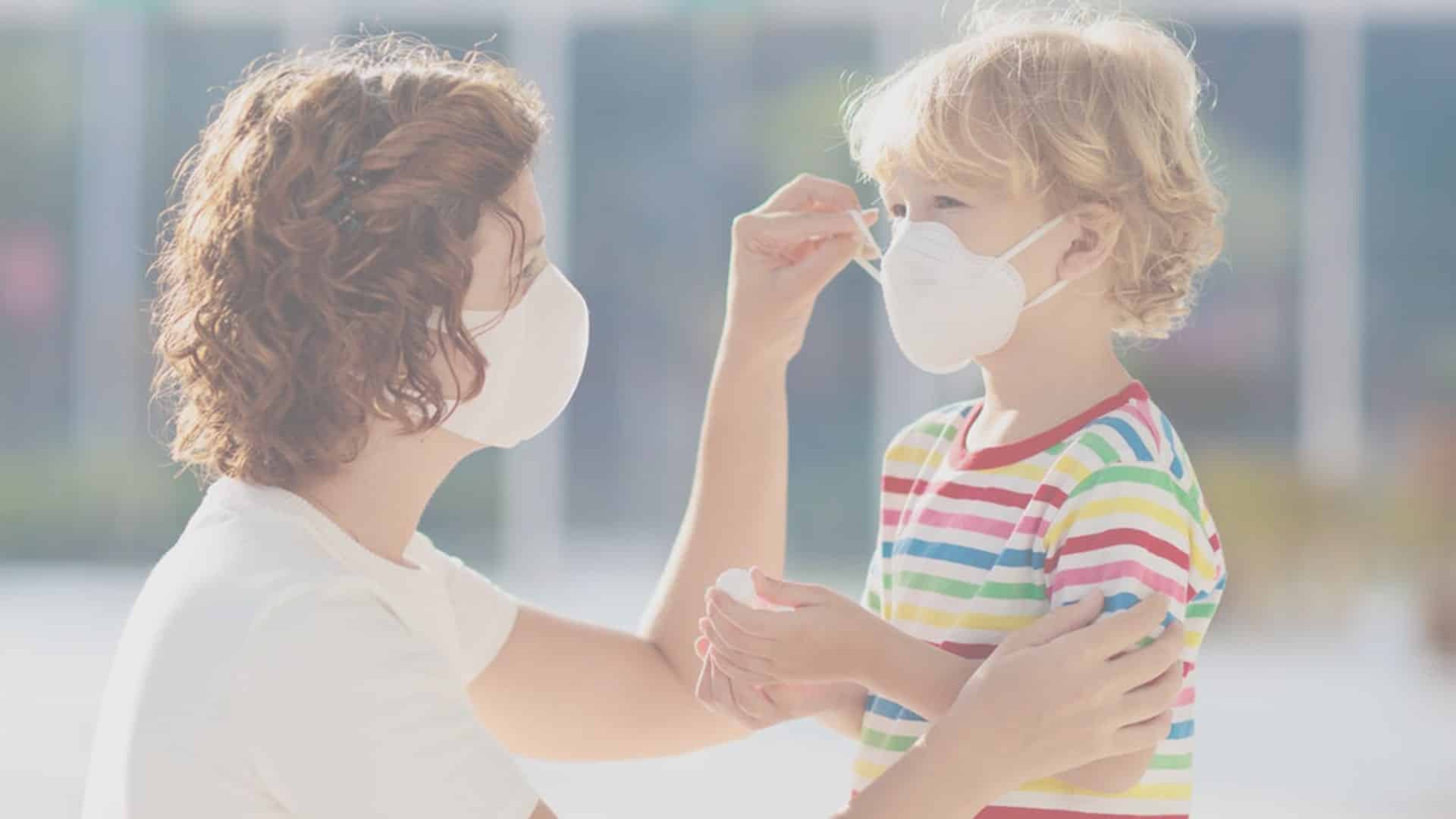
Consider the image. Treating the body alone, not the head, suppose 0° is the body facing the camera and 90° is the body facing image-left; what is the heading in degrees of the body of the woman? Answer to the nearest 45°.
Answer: approximately 270°

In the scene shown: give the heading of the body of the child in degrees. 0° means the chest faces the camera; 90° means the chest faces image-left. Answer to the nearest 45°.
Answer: approximately 45°

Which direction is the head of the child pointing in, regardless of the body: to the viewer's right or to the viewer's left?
to the viewer's left
